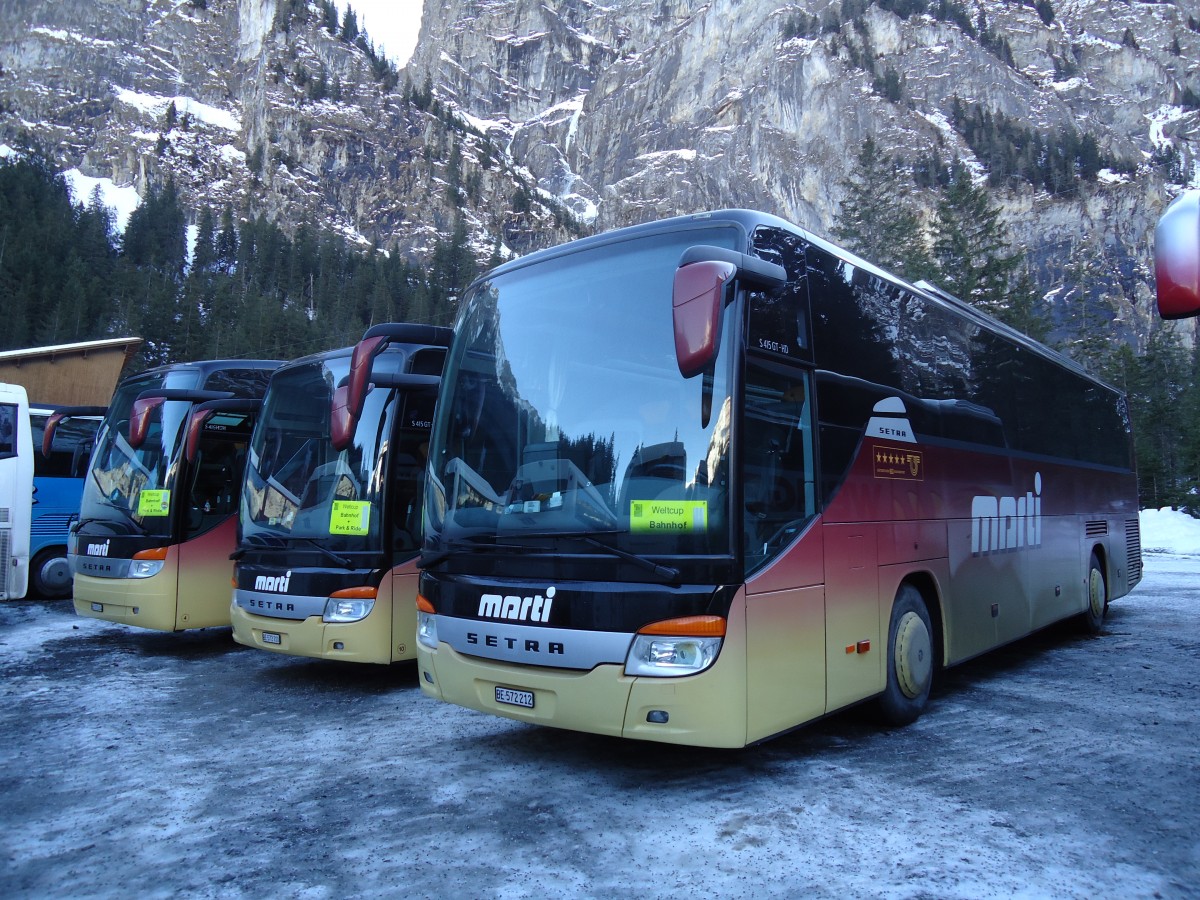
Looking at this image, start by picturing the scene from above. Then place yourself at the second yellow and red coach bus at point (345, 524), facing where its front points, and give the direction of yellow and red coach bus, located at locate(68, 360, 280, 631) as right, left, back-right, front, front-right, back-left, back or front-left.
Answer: right

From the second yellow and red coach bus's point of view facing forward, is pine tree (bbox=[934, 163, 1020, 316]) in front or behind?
behind

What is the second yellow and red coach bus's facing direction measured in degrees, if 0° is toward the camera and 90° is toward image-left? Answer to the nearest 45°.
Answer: approximately 45°

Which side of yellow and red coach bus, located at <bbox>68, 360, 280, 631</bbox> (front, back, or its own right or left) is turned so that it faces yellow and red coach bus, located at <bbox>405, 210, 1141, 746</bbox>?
left

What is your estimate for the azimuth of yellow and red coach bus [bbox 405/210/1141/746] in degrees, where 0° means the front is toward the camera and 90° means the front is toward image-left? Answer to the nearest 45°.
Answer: approximately 45°

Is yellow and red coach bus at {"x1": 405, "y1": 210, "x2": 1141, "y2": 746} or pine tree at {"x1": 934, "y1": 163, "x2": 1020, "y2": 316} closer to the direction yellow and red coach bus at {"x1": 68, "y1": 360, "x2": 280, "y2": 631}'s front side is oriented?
the yellow and red coach bus

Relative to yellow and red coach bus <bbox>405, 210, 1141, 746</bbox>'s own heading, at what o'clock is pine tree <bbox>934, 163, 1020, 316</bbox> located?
The pine tree is roughly at 5 o'clock from the yellow and red coach bus.

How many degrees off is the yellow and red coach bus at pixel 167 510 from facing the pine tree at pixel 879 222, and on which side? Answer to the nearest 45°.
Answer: approximately 180°

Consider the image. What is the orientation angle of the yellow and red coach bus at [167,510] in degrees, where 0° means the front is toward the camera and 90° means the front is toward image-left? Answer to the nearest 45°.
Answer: approximately 45°
